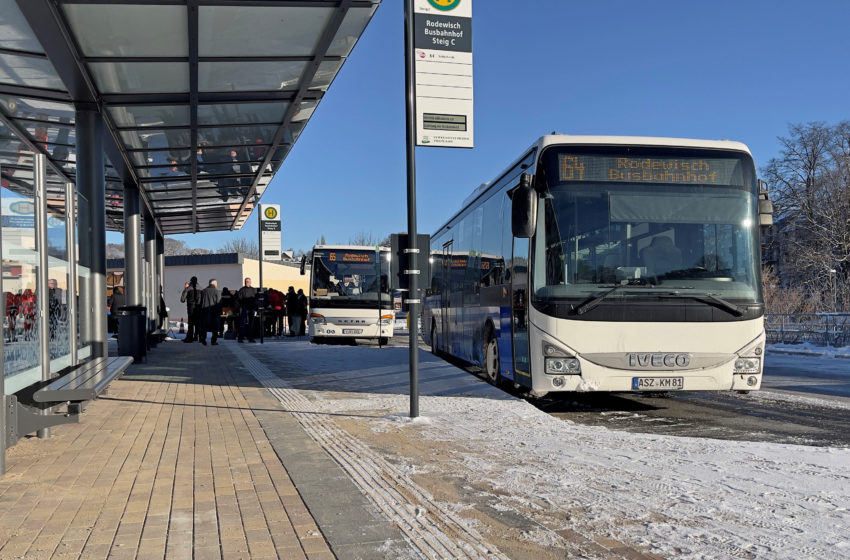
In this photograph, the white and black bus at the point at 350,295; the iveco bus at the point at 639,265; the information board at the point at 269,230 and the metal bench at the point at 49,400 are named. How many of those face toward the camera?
3

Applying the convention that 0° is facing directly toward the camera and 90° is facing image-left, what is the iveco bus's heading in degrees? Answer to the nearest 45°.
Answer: approximately 0°

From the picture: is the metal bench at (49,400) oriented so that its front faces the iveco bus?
yes

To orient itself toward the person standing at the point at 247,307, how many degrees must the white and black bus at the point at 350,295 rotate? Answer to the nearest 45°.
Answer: approximately 45° to its right

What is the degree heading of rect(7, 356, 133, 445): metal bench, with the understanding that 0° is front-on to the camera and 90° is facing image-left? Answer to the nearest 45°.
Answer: approximately 270°

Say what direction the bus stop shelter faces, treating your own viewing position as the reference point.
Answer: facing to the right of the viewer

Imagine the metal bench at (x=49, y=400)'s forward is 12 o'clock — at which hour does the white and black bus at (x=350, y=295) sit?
The white and black bus is roughly at 10 o'clock from the metal bench.

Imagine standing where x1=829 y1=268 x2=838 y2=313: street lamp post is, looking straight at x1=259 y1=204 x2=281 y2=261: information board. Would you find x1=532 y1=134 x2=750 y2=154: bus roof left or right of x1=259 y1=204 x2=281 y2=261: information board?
left
